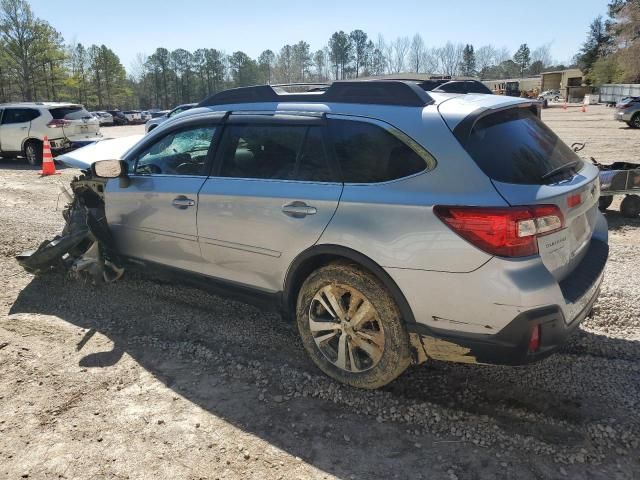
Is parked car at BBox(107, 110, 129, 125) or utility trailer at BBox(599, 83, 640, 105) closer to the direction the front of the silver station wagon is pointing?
the parked car

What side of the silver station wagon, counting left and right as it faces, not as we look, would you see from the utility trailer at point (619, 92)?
right

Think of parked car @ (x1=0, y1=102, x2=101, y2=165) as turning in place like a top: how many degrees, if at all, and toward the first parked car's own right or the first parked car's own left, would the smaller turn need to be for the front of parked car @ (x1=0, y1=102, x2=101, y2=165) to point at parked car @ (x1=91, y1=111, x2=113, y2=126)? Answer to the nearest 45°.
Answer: approximately 45° to the first parked car's own right

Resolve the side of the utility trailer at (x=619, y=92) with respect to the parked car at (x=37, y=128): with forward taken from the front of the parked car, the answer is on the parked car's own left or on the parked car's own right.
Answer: on the parked car's own right

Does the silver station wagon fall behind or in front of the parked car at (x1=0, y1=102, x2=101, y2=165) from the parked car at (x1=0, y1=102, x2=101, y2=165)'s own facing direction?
behind

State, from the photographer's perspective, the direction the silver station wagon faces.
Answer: facing away from the viewer and to the left of the viewer

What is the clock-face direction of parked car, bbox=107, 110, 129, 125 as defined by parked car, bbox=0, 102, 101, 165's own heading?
parked car, bbox=107, 110, 129, 125 is roughly at 2 o'clock from parked car, bbox=0, 102, 101, 165.

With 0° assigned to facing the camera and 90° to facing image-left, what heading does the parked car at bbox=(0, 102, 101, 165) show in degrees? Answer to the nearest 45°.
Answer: approximately 135°
